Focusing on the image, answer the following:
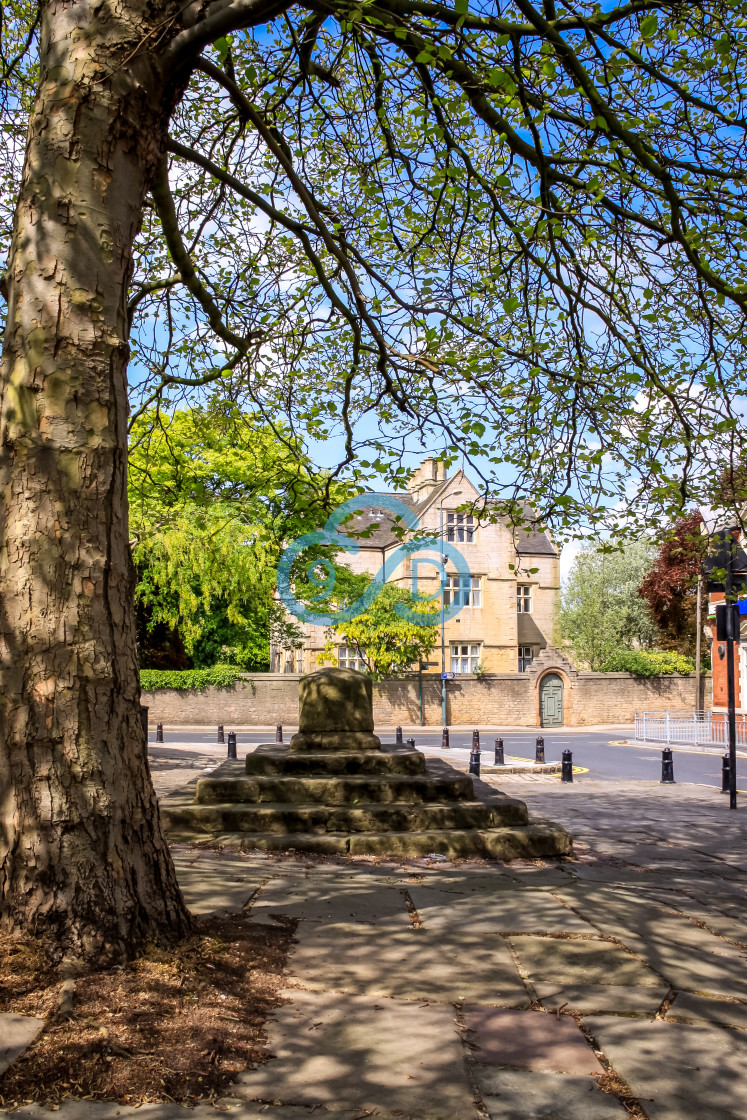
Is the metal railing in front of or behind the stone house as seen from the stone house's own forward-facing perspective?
in front

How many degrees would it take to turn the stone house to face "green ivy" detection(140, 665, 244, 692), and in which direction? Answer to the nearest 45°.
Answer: approximately 45° to its right

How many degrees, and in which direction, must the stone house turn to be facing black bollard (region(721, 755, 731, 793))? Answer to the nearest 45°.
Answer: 0° — it already faces it

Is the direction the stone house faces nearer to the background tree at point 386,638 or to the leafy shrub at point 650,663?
the background tree

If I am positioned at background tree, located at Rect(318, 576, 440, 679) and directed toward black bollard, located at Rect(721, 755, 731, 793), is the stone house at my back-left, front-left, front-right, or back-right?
back-left

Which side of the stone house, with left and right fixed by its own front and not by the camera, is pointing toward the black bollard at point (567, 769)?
front

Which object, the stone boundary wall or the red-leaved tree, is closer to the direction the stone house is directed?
the stone boundary wall

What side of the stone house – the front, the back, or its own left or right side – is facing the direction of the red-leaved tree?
left

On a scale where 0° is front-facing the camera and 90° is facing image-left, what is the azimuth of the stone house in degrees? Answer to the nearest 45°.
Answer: approximately 0°
